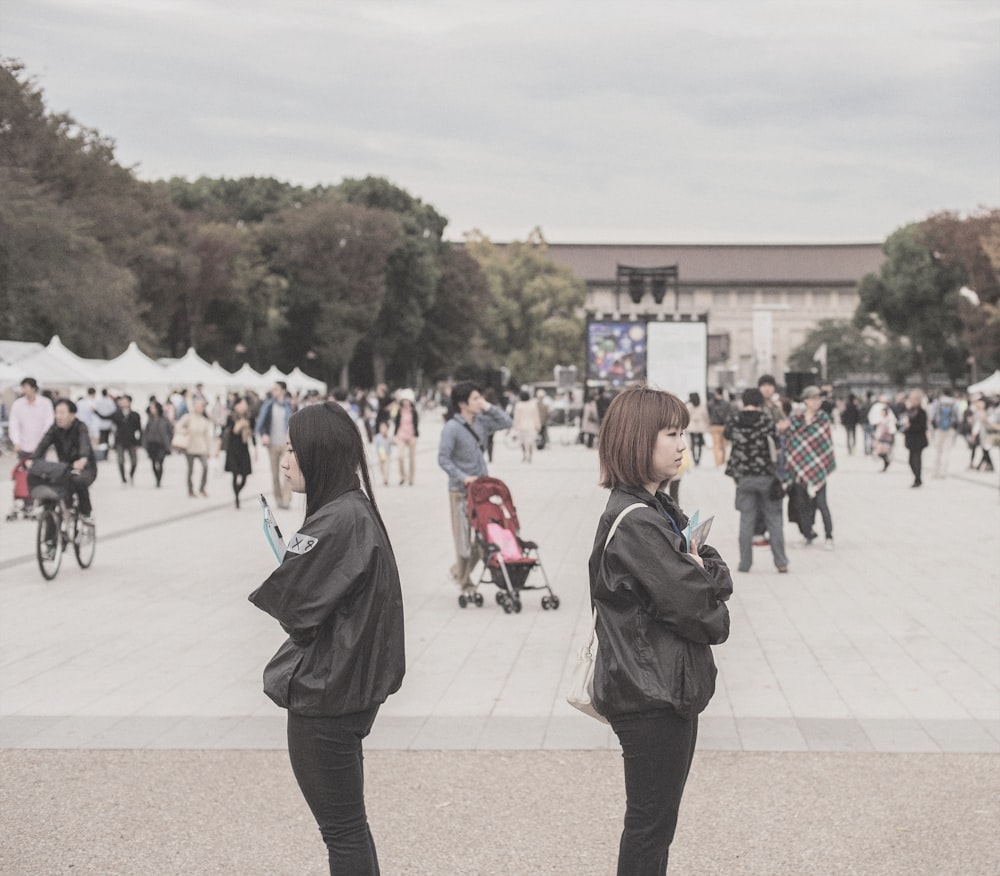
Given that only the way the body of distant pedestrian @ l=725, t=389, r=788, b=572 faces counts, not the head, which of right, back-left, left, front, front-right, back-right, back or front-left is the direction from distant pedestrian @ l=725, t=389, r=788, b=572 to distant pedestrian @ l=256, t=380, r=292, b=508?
front-left

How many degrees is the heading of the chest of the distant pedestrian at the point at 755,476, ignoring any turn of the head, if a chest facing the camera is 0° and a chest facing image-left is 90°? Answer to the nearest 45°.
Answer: approximately 180°

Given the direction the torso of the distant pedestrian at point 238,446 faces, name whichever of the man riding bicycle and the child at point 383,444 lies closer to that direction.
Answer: the man riding bicycle

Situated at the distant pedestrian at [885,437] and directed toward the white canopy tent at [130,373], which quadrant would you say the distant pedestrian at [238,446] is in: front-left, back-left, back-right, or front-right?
front-left

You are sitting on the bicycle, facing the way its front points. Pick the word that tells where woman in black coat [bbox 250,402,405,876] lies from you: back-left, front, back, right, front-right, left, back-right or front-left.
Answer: front-left

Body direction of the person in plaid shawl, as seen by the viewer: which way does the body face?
toward the camera

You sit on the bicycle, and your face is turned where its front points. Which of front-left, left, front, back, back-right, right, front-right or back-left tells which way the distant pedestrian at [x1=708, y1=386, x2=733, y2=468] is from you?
back

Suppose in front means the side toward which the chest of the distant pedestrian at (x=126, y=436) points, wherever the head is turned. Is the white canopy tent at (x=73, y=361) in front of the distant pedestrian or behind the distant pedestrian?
behind

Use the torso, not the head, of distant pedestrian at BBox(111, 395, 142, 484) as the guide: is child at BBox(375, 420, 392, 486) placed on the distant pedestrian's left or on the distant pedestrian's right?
on the distant pedestrian's left

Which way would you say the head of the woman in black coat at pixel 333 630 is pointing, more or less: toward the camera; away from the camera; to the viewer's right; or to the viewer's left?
to the viewer's left

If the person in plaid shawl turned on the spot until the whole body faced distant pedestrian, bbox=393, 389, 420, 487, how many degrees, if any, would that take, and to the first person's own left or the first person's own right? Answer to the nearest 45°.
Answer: approximately 135° to the first person's own right

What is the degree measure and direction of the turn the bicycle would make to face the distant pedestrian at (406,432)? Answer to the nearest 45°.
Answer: approximately 180°

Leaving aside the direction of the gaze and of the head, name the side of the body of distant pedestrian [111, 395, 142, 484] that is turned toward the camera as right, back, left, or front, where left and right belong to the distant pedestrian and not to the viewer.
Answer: front
